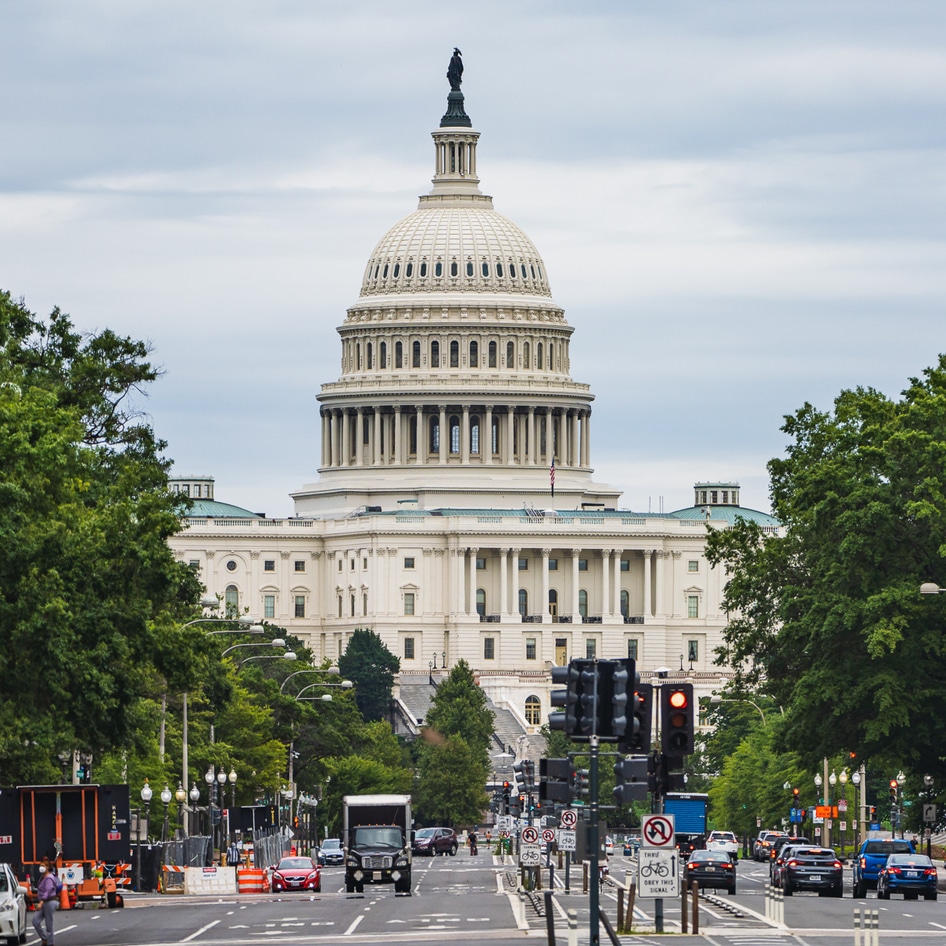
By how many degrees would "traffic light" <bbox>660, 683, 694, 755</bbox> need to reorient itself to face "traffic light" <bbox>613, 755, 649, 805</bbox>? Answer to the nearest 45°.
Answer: approximately 45° to its right

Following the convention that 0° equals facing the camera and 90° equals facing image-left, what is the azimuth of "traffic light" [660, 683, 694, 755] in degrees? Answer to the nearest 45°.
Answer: approximately 0°
